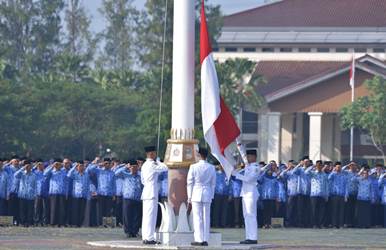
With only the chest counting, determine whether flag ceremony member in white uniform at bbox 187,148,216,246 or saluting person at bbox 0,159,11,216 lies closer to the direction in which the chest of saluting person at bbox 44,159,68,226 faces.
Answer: the flag ceremony member in white uniform

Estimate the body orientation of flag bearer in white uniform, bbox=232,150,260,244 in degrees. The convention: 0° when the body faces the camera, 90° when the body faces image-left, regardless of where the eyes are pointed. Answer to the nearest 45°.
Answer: approximately 90°

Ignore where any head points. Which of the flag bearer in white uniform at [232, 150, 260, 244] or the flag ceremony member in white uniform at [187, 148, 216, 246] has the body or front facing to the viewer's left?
the flag bearer in white uniform at [232, 150, 260, 244]

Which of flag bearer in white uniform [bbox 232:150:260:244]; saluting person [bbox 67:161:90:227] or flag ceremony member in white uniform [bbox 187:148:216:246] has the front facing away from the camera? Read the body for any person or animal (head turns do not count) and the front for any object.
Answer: flag ceremony member in white uniform [bbox 187:148:216:246]

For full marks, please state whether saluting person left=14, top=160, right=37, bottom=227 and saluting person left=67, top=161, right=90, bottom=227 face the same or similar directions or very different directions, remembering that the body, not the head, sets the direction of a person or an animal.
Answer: same or similar directions

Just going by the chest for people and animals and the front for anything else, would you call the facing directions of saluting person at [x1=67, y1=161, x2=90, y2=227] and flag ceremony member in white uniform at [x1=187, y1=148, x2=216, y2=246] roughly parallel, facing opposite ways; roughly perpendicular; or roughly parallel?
roughly parallel, facing opposite ways

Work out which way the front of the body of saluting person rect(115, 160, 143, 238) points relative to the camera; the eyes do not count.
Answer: toward the camera

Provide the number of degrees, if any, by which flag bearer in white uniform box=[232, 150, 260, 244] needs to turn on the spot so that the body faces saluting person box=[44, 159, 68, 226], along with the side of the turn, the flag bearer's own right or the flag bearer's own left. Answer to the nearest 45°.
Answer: approximately 45° to the flag bearer's own right

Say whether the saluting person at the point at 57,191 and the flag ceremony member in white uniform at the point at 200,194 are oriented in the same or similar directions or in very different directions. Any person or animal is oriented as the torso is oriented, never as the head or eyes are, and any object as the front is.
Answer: very different directions

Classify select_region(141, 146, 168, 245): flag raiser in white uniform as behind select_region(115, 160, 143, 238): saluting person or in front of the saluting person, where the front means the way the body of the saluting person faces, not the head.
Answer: in front

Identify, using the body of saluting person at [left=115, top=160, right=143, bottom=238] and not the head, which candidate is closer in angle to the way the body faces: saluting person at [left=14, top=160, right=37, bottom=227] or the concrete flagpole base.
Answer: the concrete flagpole base

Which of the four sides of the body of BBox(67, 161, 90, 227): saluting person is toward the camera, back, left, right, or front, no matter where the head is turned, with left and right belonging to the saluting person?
front

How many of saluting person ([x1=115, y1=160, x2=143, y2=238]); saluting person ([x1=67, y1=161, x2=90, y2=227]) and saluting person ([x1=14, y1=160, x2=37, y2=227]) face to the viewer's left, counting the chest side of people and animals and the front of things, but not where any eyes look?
0

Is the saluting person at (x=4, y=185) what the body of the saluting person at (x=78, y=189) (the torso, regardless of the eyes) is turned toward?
no
